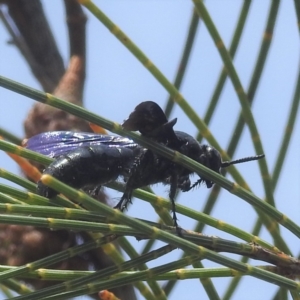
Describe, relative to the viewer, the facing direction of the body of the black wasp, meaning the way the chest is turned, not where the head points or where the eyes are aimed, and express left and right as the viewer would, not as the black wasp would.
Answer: facing to the right of the viewer
